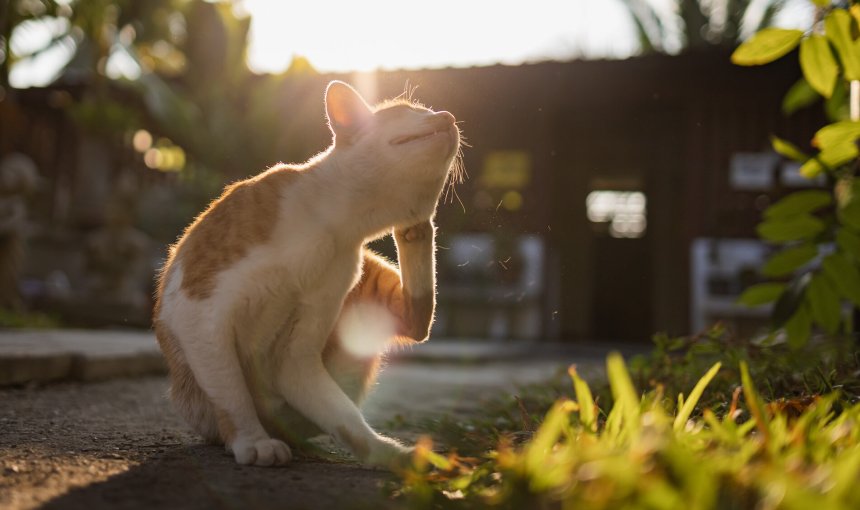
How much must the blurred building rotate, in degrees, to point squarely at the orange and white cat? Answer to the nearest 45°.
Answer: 0° — it already faces it

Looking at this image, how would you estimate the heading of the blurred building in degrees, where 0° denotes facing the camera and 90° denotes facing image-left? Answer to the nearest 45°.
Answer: approximately 0°

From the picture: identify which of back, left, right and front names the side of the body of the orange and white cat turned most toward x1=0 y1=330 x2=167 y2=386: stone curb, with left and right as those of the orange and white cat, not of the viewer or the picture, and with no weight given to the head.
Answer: back

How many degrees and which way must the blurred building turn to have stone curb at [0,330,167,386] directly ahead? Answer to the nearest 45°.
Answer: approximately 45° to its right
